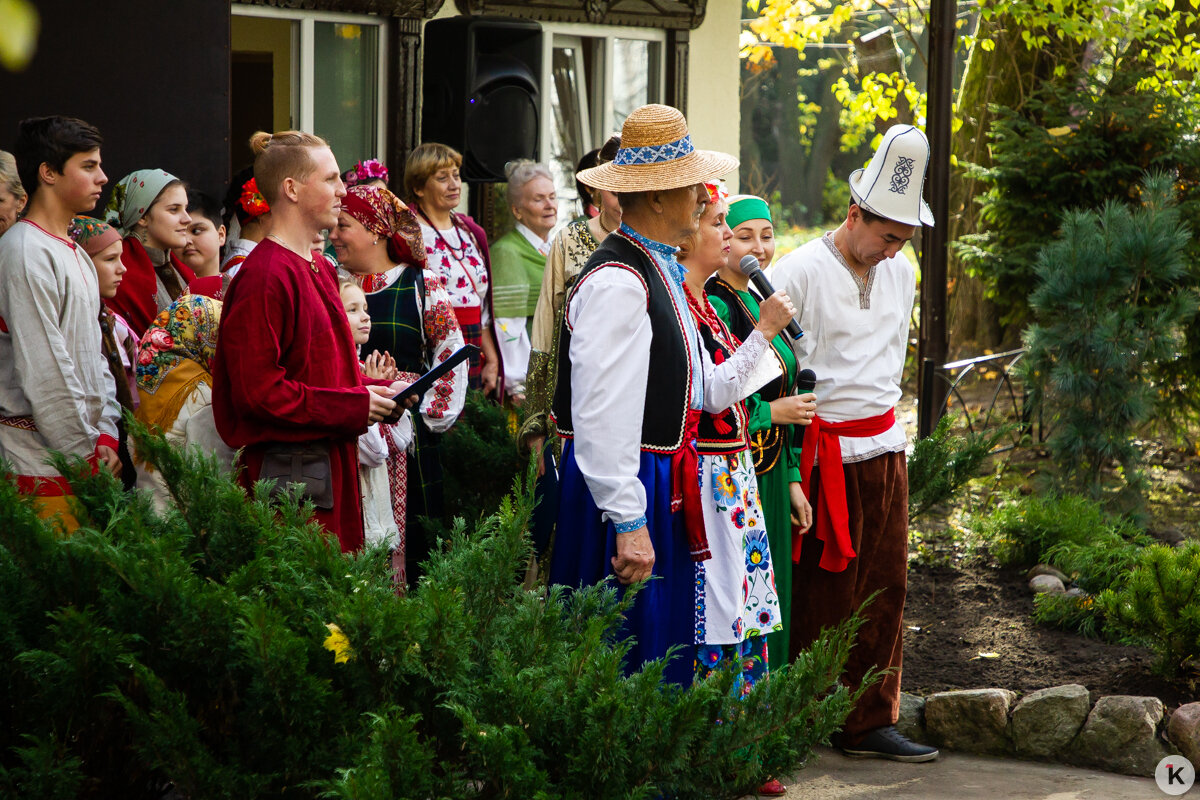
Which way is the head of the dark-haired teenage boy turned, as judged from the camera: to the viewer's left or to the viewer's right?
to the viewer's right

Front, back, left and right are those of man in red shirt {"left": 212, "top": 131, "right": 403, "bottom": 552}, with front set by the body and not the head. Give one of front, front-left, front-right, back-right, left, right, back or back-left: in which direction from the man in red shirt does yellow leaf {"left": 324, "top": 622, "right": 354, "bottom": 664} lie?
right

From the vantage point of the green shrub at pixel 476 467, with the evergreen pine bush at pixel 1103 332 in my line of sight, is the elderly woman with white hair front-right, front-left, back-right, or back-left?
front-left

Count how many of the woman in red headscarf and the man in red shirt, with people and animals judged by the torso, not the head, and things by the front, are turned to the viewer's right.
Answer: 1

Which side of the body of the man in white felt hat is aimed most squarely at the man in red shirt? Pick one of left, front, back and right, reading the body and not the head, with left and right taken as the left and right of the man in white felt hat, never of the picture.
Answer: right

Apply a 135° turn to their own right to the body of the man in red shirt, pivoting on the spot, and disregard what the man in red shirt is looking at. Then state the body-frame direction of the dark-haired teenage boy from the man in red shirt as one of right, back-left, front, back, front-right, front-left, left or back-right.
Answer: right

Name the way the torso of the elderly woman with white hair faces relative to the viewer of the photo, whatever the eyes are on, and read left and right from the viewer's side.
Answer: facing the viewer and to the right of the viewer

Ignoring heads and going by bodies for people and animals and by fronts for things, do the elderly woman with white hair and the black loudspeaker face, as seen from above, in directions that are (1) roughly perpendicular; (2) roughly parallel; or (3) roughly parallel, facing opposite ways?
roughly parallel

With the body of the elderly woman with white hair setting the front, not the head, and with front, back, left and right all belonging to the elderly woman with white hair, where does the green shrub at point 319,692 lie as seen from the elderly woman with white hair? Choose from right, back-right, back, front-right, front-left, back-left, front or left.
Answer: front-right

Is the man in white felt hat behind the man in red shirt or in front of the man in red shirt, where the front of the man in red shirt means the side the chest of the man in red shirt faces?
in front

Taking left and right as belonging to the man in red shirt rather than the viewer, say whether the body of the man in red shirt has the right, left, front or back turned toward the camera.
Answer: right

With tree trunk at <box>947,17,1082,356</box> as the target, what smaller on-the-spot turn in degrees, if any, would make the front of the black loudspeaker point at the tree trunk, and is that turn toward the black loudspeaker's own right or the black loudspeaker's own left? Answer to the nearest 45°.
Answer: approximately 90° to the black loudspeaker's own left
